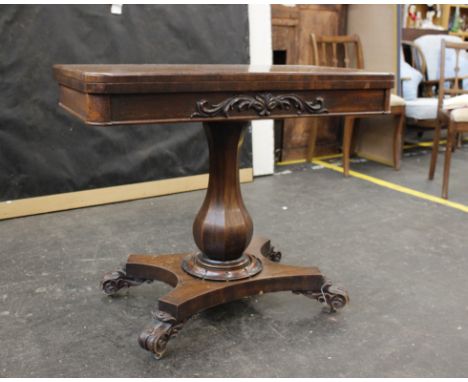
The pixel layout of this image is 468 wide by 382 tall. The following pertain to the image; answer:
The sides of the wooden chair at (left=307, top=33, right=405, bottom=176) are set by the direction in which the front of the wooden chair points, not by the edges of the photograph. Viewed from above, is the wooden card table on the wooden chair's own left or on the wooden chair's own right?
on the wooden chair's own right

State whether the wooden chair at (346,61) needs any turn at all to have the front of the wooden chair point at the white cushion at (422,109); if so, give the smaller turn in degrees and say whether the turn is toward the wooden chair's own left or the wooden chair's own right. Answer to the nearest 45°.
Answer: approximately 45° to the wooden chair's own left

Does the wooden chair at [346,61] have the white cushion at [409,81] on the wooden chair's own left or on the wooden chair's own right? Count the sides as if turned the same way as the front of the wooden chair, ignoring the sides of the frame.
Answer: on the wooden chair's own left

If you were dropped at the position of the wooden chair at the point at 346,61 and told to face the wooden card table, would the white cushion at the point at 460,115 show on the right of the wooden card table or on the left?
left

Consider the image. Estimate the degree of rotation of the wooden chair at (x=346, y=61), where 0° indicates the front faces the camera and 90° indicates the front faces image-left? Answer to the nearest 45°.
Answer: approximately 315°
